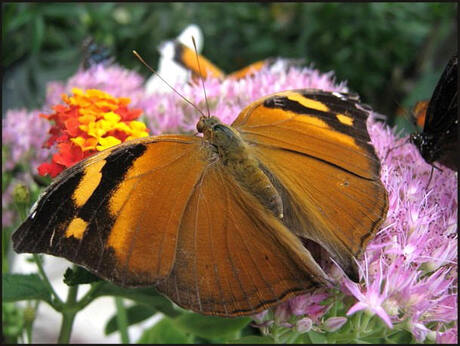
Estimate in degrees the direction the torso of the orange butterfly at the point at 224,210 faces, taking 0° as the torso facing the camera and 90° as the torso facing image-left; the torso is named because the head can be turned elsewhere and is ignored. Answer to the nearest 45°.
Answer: approximately 135°
